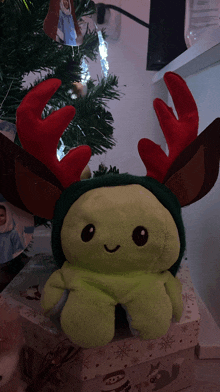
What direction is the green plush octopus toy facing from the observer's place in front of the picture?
facing the viewer
